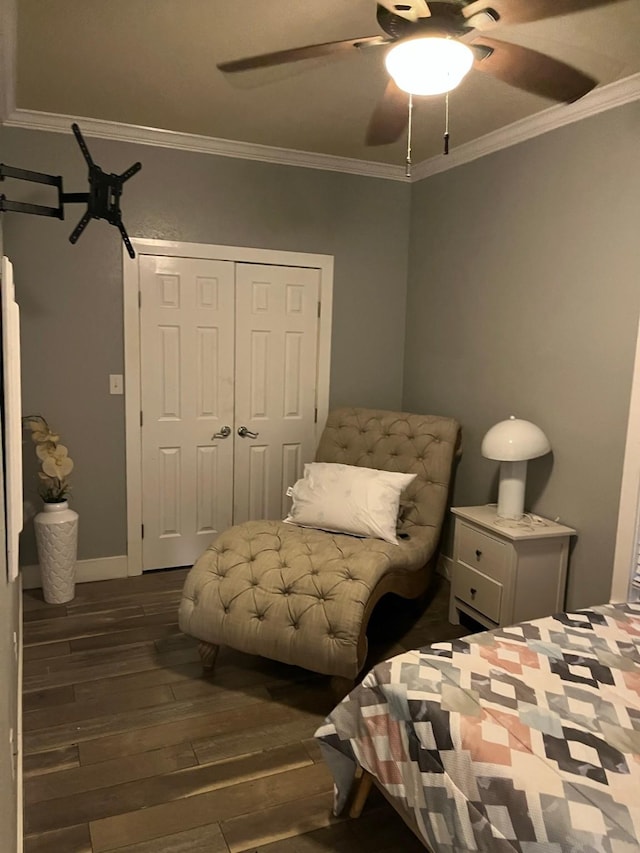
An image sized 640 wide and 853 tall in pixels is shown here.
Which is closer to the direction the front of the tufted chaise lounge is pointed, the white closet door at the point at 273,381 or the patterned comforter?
the patterned comforter

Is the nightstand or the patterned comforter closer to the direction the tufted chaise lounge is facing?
the patterned comforter

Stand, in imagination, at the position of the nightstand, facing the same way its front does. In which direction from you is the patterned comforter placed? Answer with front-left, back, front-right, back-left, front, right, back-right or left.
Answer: front-left

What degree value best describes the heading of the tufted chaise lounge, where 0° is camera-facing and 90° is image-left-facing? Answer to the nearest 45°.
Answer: approximately 45°

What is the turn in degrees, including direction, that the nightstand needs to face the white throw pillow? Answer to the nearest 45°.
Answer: approximately 45° to its right
